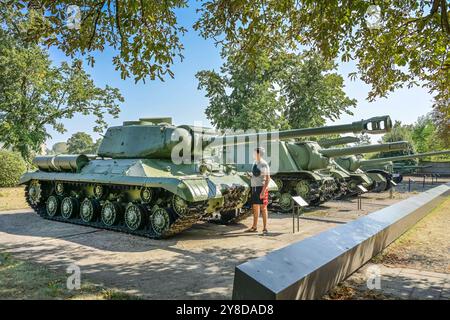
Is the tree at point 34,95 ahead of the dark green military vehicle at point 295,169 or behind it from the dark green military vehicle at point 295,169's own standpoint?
behind

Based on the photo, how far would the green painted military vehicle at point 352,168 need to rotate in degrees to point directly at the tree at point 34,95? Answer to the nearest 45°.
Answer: approximately 135° to its right

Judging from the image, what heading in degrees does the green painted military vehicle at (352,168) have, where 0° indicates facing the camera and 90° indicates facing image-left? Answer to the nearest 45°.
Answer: approximately 315°
